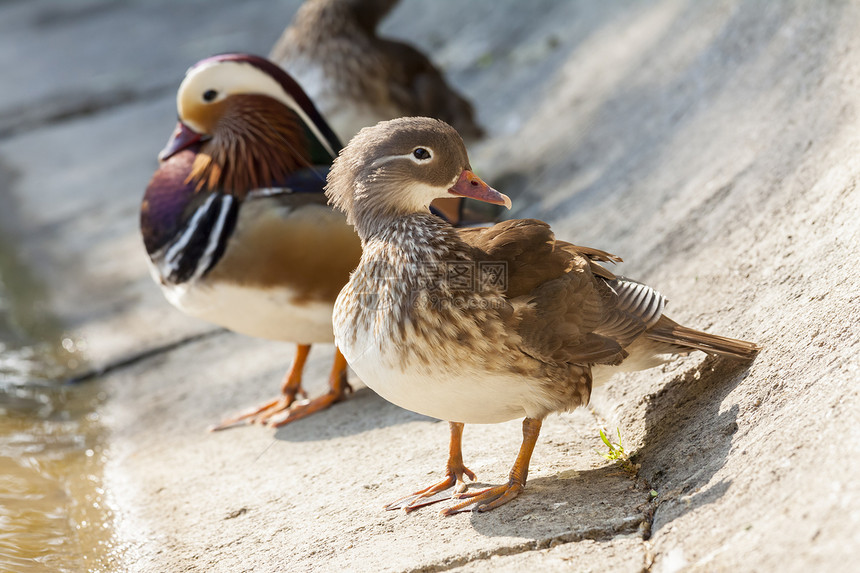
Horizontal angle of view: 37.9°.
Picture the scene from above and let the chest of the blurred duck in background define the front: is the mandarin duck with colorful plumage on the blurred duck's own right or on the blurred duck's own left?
on the blurred duck's own left

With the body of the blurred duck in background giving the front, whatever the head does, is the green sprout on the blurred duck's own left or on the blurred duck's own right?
on the blurred duck's own left

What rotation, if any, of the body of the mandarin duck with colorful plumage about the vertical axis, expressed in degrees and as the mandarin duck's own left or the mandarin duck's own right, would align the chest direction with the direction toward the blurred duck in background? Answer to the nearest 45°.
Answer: approximately 90° to the mandarin duck's own right

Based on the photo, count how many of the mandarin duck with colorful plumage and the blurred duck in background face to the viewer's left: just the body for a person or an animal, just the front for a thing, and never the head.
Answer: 2

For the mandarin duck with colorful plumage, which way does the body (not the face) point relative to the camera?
to the viewer's left

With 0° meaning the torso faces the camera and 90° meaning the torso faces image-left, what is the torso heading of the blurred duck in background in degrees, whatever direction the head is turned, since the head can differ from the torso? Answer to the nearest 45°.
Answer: approximately 90°

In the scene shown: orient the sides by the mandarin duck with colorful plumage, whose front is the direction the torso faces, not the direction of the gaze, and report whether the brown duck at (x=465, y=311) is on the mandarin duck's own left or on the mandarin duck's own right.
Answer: on the mandarin duck's own left
